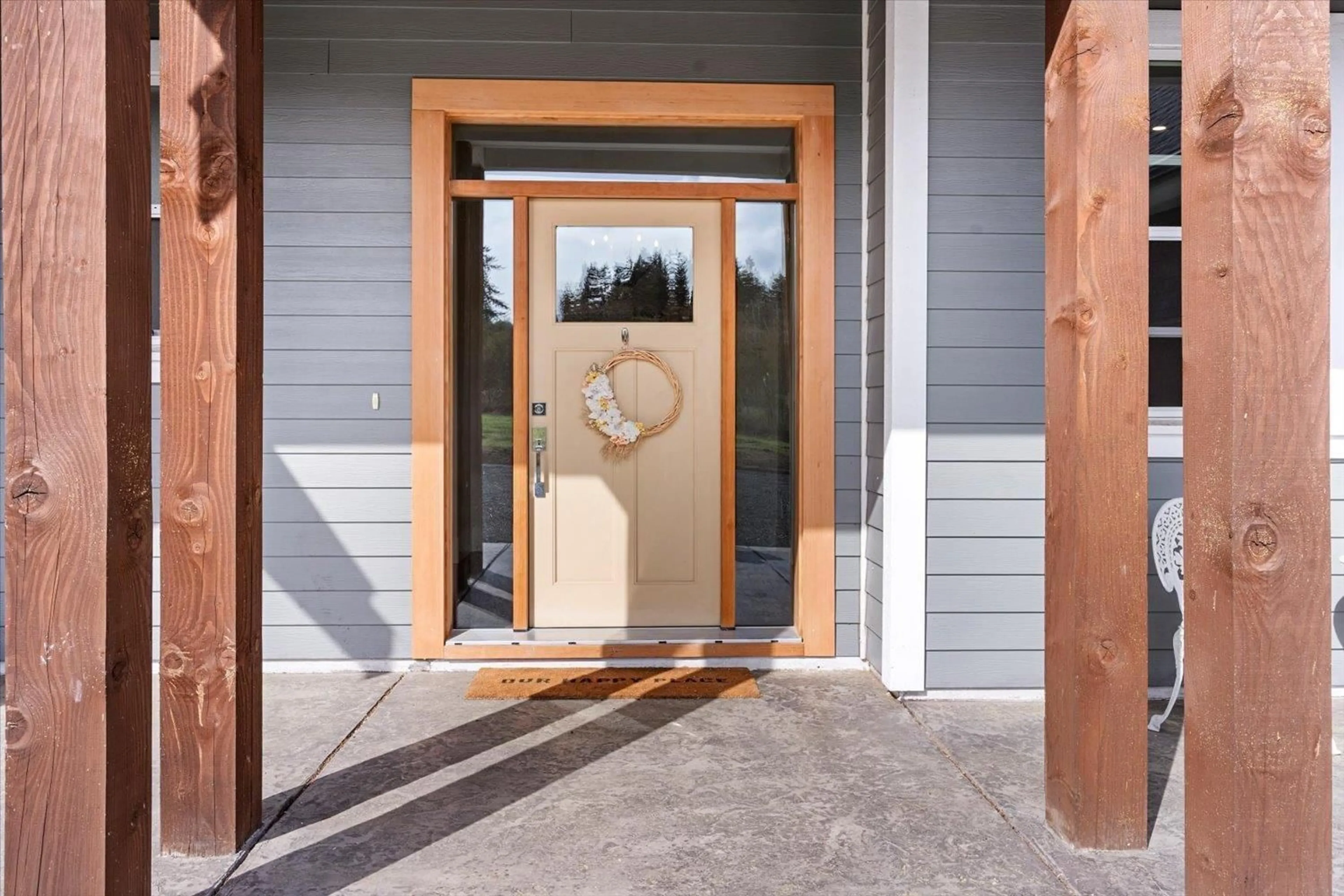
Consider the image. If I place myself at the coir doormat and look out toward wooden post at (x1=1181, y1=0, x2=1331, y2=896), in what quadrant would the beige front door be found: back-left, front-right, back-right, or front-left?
back-left

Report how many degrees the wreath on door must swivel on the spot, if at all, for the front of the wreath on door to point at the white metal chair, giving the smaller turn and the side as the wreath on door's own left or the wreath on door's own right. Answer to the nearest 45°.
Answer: approximately 45° to the wreath on door's own left

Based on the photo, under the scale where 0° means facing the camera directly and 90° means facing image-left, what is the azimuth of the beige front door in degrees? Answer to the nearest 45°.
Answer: approximately 0°
